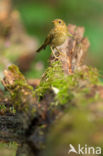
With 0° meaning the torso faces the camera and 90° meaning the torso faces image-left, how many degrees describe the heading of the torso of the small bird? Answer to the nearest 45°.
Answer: approximately 315°
